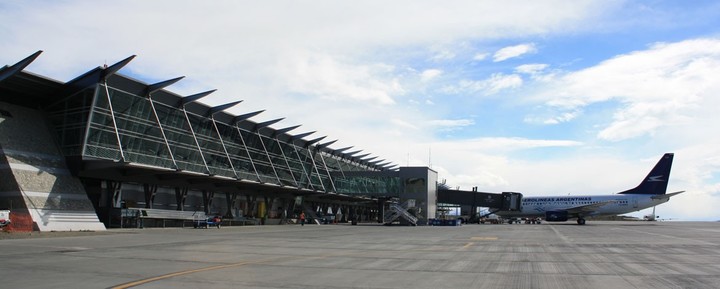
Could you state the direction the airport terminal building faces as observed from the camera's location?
facing the viewer and to the right of the viewer
